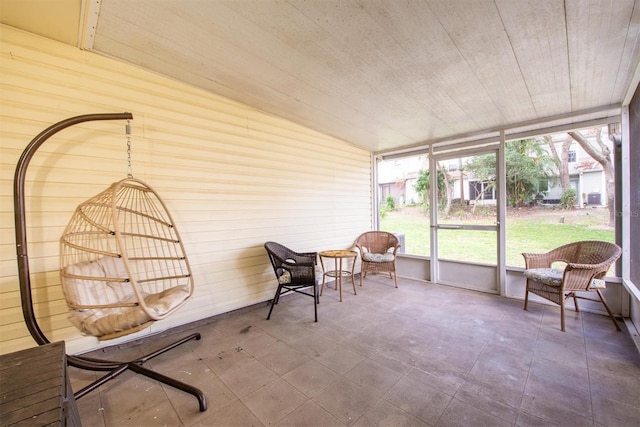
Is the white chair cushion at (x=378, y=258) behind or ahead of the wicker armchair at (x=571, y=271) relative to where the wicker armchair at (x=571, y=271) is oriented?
ahead

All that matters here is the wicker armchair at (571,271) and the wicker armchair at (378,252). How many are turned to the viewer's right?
0

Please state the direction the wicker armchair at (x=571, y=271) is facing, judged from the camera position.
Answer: facing the viewer and to the left of the viewer

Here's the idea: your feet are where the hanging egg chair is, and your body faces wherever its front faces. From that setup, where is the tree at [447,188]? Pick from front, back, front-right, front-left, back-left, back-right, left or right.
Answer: front-left

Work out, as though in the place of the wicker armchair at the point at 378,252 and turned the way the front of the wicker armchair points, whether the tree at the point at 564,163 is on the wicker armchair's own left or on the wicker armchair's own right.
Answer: on the wicker armchair's own left

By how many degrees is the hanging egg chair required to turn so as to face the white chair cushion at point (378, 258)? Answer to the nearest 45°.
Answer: approximately 45° to its left

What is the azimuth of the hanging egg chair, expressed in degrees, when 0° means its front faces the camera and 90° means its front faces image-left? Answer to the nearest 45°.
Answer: approximately 315°

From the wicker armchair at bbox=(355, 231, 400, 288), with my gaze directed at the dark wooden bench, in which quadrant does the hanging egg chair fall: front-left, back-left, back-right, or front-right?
front-right

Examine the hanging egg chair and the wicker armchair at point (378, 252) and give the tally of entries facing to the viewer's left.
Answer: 0

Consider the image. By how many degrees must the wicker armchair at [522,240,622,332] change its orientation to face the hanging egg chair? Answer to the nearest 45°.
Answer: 0° — it already faces it

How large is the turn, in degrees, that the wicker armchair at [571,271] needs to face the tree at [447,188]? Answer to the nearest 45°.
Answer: approximately 90° to its right

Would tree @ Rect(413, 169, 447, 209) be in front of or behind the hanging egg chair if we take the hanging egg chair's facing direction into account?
in front

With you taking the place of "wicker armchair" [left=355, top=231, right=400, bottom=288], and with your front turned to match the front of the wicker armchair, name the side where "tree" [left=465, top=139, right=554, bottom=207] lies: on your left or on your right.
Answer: on your left

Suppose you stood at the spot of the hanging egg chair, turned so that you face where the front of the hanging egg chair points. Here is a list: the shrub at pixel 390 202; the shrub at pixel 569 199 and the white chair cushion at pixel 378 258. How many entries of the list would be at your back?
0

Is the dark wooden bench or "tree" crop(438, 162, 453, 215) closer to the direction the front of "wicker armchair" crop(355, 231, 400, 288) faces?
the dark wooden bench

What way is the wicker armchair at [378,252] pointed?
toward the camera

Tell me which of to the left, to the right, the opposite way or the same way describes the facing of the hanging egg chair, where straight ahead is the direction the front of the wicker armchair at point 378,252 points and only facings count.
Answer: to the left

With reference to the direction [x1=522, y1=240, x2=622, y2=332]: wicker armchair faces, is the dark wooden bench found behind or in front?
in front

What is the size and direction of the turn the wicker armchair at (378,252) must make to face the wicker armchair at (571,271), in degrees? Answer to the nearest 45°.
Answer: approximately 45° to its left
